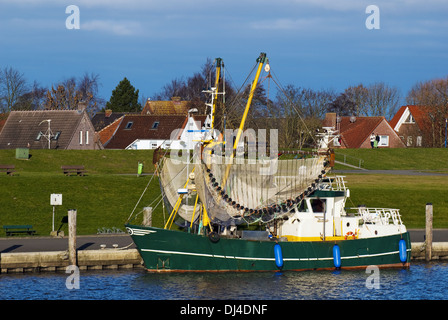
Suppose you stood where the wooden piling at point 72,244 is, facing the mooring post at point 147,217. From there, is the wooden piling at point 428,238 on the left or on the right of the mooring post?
right

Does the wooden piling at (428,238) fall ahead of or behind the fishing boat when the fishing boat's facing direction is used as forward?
behind

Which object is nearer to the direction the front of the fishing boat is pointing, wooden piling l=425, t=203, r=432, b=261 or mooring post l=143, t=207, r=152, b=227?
the mooring post

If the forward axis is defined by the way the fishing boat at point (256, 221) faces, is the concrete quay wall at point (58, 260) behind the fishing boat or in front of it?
in front

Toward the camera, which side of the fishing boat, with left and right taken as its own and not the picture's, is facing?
left

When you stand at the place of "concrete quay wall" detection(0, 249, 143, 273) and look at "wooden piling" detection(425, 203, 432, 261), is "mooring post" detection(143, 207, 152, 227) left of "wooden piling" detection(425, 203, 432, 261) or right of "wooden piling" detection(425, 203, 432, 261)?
left

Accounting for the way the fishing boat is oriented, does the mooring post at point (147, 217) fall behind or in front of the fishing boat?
in front

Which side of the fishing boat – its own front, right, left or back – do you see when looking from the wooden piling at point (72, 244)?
front
